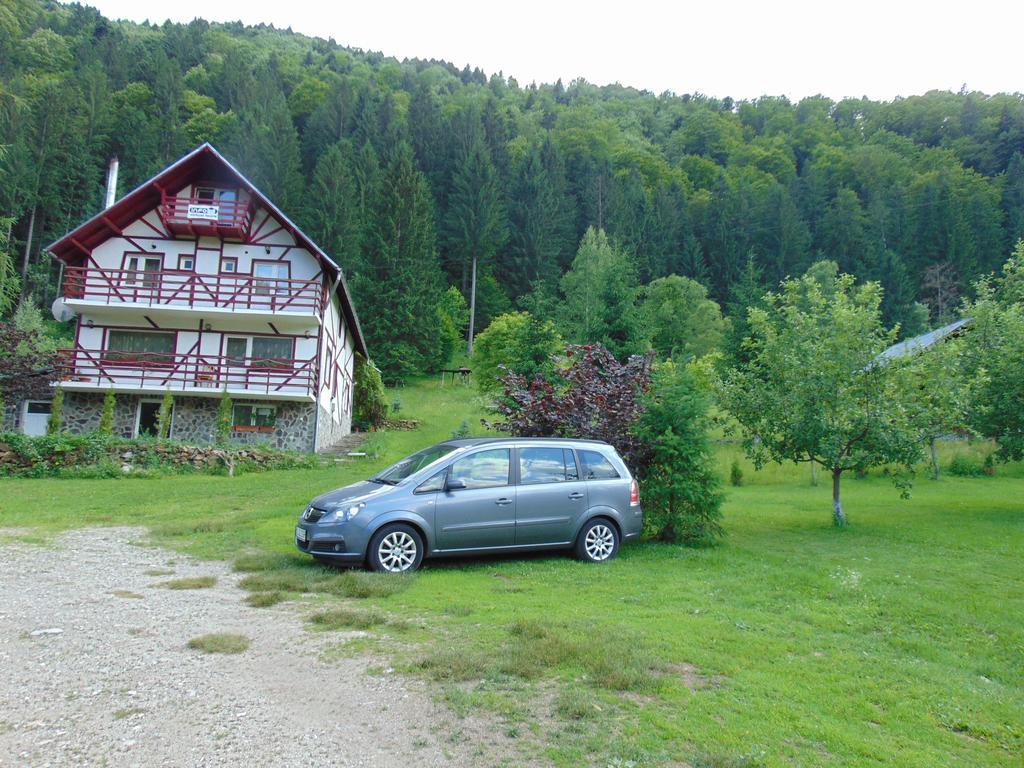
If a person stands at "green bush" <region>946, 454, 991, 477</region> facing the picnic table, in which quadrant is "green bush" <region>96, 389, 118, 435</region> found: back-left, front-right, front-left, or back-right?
front-left

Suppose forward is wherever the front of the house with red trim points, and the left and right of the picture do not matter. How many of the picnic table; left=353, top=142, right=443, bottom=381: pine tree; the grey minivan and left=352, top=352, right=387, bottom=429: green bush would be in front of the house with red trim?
1

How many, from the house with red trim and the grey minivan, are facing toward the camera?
1

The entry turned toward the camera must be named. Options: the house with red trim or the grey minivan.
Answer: the house with red trim

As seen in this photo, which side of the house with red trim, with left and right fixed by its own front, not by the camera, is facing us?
front

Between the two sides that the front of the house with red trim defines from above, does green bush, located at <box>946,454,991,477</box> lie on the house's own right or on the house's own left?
on the house's own left

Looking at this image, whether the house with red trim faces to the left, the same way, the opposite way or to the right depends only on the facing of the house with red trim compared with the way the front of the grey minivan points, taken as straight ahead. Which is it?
to the left

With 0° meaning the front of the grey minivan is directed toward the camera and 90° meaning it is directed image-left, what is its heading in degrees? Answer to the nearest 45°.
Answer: approximately 90°

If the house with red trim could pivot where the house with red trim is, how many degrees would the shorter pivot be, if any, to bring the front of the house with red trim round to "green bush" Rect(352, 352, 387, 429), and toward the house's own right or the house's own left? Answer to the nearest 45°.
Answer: approximately 135° to the house's own left

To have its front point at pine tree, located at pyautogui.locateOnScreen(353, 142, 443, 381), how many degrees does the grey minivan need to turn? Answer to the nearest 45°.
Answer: approximately 90° to its right
